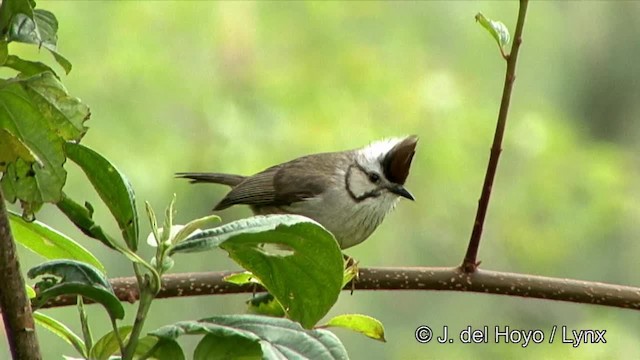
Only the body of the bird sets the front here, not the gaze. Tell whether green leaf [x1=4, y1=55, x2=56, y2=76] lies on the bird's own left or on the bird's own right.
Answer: on the bird's own right

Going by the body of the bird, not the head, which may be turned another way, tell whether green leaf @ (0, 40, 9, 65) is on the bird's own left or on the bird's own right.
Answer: on the bird's own right

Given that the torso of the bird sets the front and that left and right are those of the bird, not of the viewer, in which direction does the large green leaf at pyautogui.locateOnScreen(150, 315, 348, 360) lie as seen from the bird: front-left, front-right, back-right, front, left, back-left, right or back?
right

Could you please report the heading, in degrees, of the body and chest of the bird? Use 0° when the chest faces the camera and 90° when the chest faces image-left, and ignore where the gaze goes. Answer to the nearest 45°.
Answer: approximately 270°

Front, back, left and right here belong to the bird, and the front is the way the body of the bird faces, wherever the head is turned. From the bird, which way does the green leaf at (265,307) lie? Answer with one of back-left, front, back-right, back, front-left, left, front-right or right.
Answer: right

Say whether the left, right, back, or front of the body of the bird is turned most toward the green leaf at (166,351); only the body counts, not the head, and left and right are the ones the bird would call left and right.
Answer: right

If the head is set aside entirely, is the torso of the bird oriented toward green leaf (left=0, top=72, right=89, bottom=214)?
no

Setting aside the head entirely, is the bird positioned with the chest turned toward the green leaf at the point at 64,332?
no

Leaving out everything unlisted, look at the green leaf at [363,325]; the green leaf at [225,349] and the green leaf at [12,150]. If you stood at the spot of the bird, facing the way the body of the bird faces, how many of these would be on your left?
0

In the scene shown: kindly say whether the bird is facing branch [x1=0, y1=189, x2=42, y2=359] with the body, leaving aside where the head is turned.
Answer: no

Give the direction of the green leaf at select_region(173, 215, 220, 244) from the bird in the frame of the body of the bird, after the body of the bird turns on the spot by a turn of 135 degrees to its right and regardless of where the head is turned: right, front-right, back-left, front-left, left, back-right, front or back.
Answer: front-right

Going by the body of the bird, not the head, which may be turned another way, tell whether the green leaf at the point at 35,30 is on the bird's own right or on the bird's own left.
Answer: on the bird's own right
